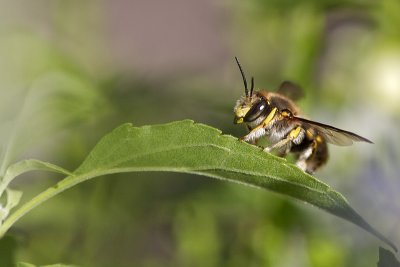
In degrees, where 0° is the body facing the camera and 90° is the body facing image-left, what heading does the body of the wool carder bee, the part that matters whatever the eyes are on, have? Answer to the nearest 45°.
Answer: approximately 90°
